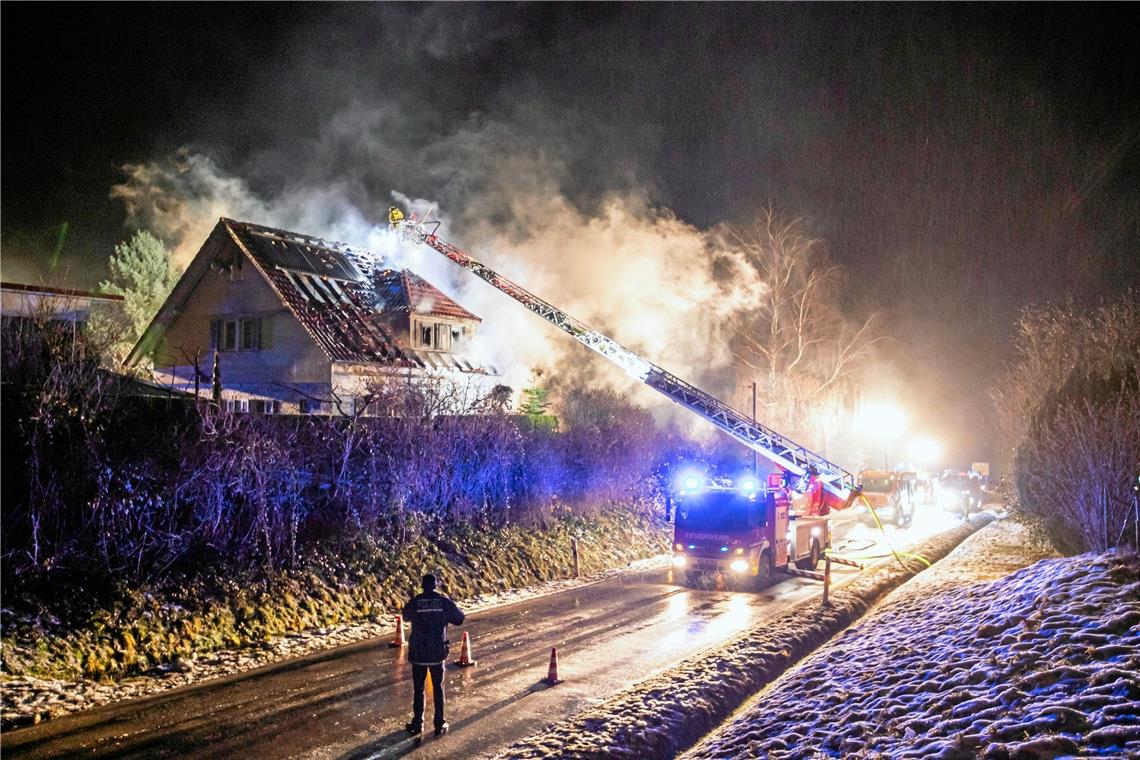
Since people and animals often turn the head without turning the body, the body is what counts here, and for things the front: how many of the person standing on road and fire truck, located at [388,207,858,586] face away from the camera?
1

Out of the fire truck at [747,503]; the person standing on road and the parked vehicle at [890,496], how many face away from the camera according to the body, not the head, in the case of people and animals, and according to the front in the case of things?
1

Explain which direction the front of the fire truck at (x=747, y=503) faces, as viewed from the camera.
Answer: facing the viewer and to the left of the viewer

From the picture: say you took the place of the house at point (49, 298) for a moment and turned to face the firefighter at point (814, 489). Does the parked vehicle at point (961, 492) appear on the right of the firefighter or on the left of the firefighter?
left

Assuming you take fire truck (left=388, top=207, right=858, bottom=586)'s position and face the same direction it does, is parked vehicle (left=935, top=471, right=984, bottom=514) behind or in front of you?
behind

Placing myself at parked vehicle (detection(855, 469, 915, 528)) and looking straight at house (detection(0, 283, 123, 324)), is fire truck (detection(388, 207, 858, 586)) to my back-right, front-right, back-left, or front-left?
front-left

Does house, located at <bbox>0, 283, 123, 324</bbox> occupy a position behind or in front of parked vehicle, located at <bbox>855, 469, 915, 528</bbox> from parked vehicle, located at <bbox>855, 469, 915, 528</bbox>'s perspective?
in front

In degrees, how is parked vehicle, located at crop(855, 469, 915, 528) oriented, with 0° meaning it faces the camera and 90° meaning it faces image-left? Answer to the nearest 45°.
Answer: approximately 45°

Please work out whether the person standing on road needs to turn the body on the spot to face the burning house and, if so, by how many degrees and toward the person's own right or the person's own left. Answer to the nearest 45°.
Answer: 0° — they already face it

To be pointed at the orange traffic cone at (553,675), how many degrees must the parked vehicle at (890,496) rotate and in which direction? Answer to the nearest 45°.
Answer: approximately 45° to its left

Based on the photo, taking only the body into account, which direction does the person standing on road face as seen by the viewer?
away from the camera

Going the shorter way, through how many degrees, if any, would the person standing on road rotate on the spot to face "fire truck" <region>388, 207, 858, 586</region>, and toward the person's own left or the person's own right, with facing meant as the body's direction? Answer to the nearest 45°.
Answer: approximately 45° to the person's own right

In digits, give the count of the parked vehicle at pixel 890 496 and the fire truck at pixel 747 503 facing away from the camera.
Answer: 0

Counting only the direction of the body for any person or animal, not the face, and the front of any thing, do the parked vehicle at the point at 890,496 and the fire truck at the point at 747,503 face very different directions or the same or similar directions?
same or similar directions

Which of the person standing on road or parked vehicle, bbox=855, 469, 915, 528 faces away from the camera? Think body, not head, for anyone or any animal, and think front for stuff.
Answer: the person standing on road
